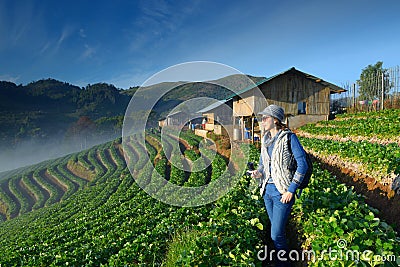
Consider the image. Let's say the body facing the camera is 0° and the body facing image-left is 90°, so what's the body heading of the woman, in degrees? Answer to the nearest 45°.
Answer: approximately 45°

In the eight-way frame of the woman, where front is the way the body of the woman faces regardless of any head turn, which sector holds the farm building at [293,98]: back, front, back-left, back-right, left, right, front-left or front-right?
back-right
